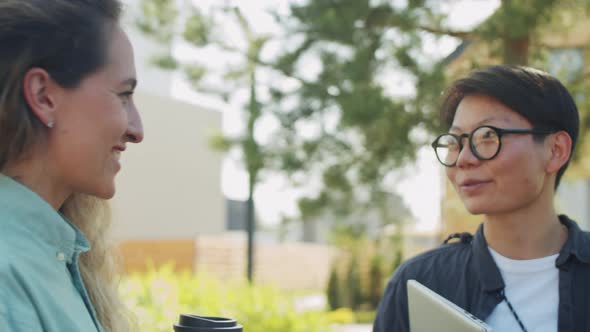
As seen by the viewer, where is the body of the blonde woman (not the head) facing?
to the viewer's right

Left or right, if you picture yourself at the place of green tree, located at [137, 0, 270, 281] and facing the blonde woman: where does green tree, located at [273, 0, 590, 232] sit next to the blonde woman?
left

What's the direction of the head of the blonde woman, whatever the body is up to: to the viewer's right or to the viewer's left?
to the viewer's right

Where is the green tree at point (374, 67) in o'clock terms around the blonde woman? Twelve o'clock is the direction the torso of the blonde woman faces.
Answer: The green tree is roughly at 10 o'clock from the blonde woman.

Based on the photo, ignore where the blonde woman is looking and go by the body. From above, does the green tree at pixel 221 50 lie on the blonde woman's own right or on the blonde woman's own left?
on the blonde woman's own left
